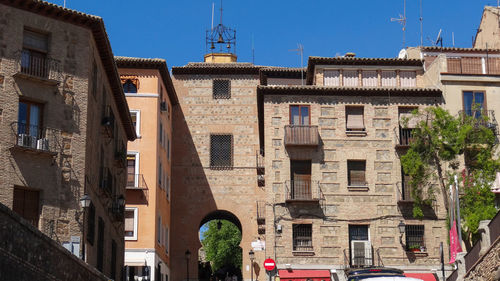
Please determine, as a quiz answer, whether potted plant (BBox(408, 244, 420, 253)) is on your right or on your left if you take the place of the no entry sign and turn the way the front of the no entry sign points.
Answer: on your left

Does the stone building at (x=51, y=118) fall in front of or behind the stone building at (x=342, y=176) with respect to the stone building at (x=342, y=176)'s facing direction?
in front

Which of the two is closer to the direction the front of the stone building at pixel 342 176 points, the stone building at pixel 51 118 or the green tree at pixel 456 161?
the stone building

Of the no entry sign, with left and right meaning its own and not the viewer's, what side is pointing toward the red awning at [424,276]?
left

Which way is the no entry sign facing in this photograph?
toward the camera

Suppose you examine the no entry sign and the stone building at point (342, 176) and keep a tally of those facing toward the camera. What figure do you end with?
2

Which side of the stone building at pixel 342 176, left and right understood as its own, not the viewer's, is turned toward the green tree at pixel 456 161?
left

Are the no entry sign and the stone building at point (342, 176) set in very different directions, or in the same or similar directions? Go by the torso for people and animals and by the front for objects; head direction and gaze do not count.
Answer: same or similar directions

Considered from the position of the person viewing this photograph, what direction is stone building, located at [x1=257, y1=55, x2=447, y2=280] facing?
facing the viewer

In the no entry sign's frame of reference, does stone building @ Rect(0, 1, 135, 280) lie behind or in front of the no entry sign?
in front
